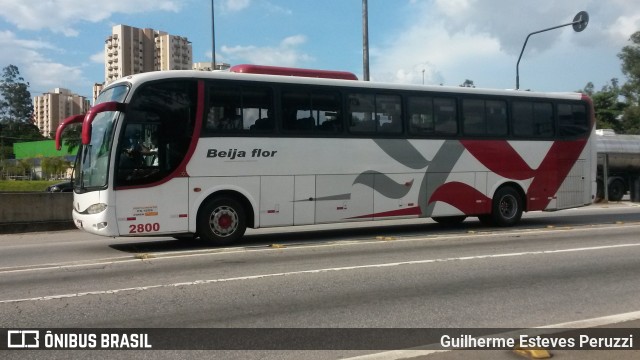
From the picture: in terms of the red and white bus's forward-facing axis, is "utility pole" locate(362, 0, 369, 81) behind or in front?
behind

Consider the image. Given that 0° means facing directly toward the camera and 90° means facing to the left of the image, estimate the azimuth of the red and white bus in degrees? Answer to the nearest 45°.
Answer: approximately 45°
